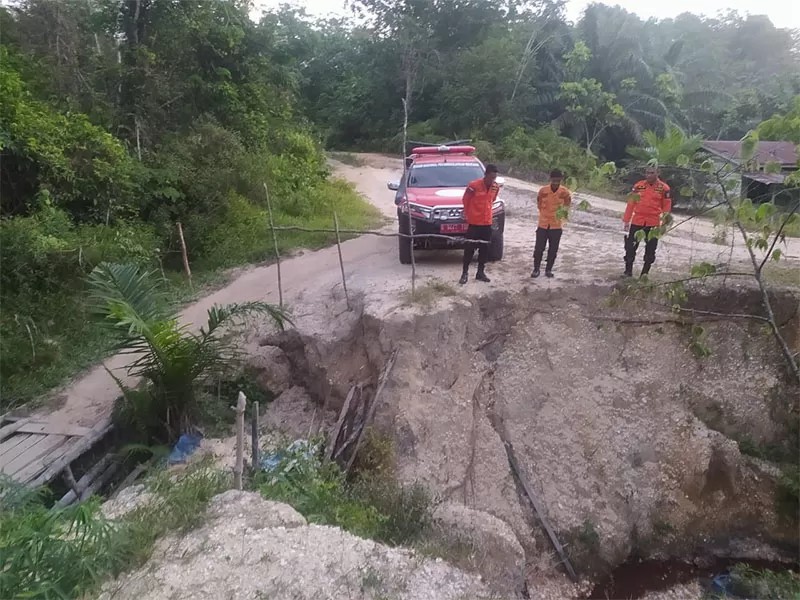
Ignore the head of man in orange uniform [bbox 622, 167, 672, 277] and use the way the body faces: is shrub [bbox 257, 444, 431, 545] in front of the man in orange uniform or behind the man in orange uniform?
in front

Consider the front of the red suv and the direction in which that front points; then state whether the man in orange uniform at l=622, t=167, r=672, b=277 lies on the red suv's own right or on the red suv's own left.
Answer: on the red suv's own left

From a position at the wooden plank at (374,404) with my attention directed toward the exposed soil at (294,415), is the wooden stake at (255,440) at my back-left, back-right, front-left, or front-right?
front-left

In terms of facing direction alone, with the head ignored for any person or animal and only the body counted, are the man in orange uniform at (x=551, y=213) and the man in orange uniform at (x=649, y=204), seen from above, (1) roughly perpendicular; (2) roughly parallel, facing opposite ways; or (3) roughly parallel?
roughly parallel

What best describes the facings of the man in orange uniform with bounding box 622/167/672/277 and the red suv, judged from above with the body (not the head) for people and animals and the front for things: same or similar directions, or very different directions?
same or similar directions

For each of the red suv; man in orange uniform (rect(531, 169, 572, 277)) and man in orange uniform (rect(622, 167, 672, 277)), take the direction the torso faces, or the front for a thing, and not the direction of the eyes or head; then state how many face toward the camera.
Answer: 3

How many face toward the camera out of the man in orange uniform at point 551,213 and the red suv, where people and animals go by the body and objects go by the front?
2

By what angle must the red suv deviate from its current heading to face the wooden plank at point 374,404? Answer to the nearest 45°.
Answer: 0° — it already faces it

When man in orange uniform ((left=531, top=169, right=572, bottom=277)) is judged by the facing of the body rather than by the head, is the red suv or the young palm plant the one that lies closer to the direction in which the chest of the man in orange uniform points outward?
the young palm plant

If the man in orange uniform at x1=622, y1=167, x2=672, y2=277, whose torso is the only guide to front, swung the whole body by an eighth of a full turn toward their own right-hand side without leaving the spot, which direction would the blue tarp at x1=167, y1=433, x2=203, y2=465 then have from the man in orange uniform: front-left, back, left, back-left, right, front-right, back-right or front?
front

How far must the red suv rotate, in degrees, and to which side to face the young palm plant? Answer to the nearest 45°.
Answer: approximately 45° to its right

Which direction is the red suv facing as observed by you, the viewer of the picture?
facing the viewer

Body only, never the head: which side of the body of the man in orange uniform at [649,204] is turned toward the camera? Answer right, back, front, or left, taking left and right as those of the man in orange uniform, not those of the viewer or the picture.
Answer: front

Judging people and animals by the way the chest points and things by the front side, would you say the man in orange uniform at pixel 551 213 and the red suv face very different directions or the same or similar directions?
same or similar directions

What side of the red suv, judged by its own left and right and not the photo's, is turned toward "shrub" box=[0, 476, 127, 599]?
front
